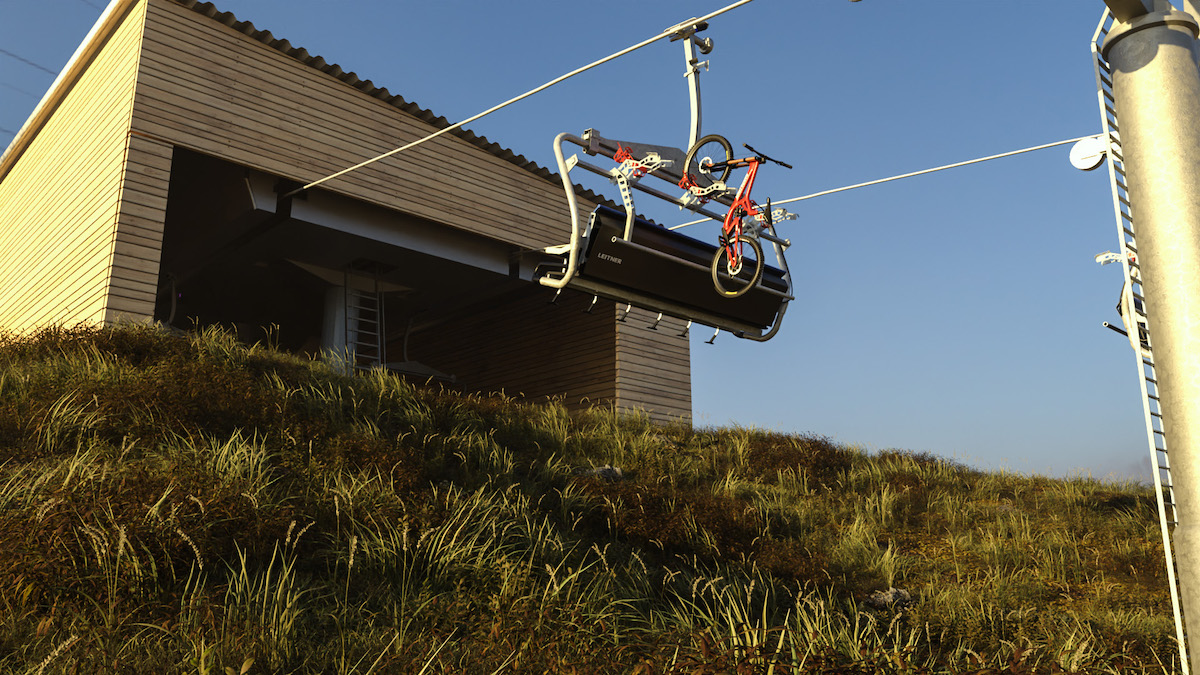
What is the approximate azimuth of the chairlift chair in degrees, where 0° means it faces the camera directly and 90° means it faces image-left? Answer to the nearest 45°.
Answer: approximately 135°

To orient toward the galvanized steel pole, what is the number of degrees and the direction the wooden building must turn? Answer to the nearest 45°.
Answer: approximately 45° to its right

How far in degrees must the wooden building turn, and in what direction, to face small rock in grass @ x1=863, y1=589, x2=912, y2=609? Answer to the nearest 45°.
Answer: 0° — it already faces it

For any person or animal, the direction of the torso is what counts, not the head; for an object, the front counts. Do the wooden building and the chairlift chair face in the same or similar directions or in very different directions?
very different directions

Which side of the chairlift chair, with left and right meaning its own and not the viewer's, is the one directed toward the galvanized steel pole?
back

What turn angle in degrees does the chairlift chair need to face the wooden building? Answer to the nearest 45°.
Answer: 0° — it already faces it

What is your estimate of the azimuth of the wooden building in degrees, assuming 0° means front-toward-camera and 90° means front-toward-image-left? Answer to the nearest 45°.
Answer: approximately 315°
